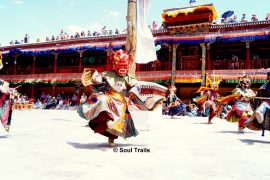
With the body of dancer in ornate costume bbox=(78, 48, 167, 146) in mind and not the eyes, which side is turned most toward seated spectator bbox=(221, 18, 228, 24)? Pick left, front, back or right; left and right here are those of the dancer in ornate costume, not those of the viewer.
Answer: back

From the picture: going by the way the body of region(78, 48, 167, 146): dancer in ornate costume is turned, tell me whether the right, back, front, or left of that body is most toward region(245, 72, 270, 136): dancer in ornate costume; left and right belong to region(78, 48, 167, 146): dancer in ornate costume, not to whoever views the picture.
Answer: left

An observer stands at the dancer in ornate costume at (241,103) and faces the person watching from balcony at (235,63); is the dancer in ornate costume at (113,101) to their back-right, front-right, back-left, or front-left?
back-left

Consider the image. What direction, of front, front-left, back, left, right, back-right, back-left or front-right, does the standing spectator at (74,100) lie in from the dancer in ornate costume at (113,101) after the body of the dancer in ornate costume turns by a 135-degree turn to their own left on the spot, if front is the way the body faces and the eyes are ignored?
front-left

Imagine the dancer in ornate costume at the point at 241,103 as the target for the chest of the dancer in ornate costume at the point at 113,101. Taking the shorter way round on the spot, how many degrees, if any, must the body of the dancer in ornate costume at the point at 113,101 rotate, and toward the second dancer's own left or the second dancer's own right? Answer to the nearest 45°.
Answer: approximately 135° to the second dancer's own left

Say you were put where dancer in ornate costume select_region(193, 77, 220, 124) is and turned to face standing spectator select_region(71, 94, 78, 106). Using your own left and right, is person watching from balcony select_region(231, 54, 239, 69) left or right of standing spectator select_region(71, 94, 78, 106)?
right

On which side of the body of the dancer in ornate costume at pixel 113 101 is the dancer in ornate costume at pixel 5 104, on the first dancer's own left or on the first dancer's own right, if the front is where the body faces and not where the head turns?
on the first dancer's own right

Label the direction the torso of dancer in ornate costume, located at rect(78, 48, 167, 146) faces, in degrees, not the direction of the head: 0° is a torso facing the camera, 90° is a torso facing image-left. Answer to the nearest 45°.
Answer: approximately 0°

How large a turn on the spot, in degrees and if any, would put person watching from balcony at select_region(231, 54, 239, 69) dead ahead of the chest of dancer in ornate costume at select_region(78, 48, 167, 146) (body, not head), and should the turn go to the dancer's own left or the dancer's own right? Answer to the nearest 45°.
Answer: approximately 135° to the dancer's own left
